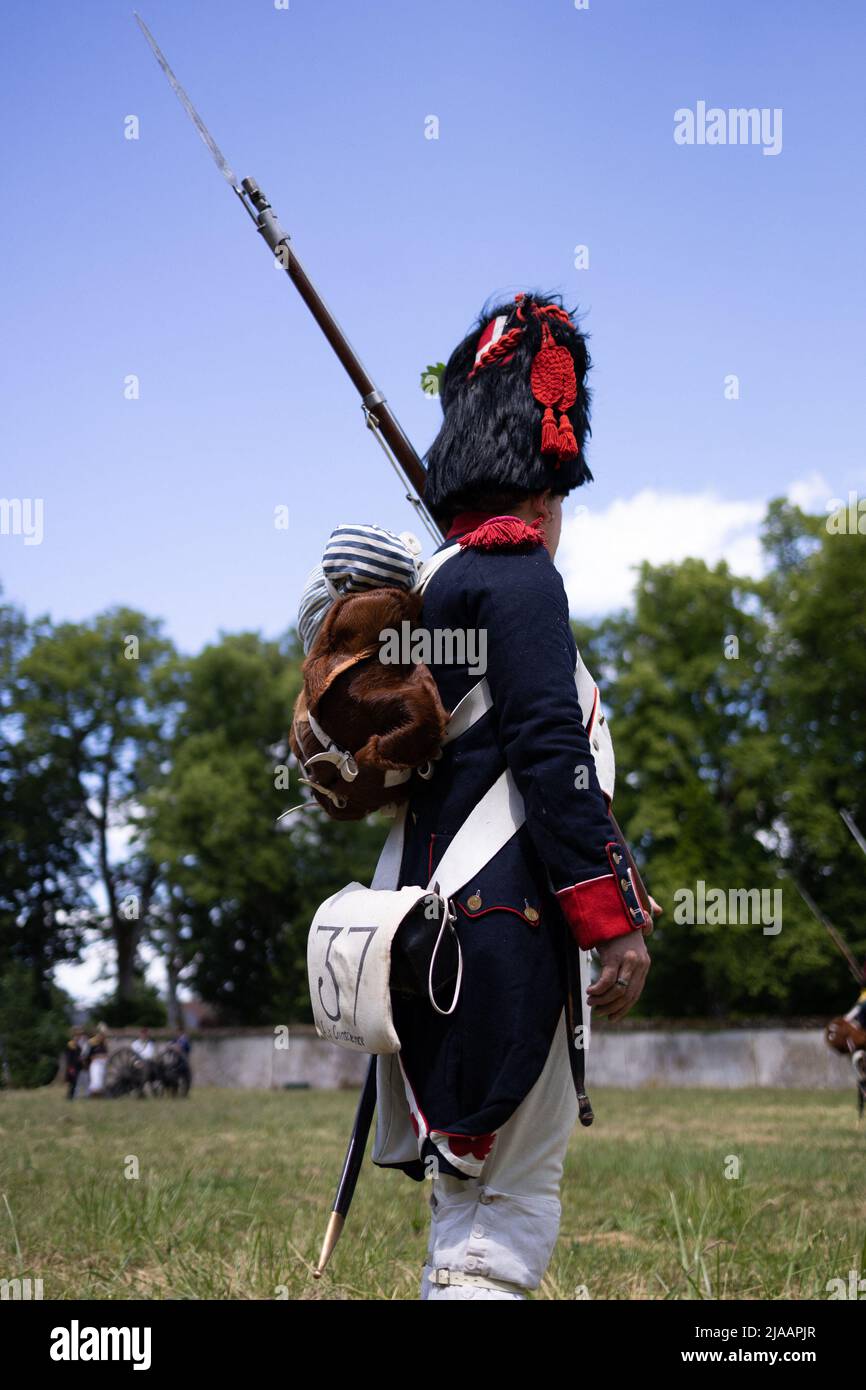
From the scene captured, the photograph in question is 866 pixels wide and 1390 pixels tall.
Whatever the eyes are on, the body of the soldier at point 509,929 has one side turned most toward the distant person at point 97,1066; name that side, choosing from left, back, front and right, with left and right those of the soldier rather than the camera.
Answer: left

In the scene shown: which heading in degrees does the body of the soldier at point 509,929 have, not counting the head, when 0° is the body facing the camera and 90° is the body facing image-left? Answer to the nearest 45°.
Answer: approximately 270°

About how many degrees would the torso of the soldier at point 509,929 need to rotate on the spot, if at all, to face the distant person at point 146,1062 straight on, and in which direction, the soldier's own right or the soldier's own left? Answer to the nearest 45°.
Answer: approximately 90° to the soldier's own left

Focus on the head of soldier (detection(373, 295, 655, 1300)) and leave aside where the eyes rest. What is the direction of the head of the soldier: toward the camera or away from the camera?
away from the camera

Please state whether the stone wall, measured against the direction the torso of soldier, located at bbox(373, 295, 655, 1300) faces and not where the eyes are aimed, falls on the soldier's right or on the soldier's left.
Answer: on the soldier's left

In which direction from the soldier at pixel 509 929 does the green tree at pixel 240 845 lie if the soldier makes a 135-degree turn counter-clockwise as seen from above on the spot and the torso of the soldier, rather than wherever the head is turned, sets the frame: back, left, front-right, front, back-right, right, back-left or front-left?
front-right

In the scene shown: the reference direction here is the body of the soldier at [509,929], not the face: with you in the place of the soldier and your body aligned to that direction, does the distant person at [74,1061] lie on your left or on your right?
on your left

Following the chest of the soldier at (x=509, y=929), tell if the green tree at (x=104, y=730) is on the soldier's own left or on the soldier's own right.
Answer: on the soldier's own left
